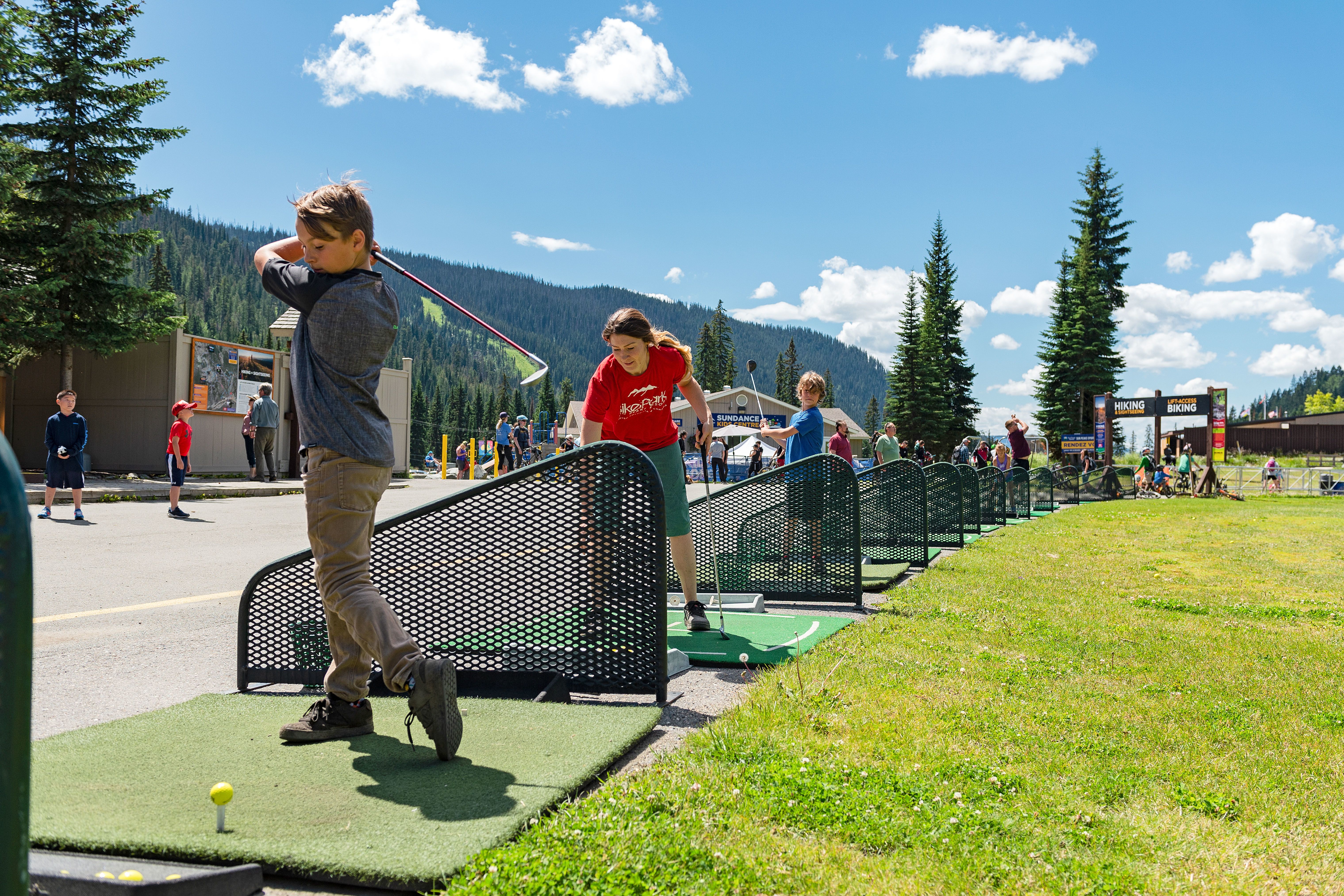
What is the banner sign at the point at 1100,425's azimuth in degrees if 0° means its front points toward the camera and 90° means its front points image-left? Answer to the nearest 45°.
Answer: approximately 0°

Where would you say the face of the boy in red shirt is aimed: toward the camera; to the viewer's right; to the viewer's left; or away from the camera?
to the viewer's right

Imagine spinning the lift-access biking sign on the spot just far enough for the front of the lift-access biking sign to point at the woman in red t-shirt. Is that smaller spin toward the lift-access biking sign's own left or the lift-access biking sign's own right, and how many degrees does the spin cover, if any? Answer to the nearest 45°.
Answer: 0° — it already faces them

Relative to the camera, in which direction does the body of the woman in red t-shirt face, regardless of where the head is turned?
toward the camera

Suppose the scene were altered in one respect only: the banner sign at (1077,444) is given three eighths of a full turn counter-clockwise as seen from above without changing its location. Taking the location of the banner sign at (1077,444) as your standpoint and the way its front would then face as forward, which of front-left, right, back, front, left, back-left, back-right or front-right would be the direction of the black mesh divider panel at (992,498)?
back-right

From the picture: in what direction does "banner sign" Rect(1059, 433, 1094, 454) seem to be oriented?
toward the camera

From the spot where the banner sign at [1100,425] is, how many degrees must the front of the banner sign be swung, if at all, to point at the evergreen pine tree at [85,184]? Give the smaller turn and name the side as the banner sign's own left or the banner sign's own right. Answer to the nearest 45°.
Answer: approximately 45° to the banner sign's own right

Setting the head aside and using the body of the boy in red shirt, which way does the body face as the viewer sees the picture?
to the viewer's right

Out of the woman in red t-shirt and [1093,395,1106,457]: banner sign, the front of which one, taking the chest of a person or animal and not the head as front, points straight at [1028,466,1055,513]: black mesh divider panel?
the banner sign
